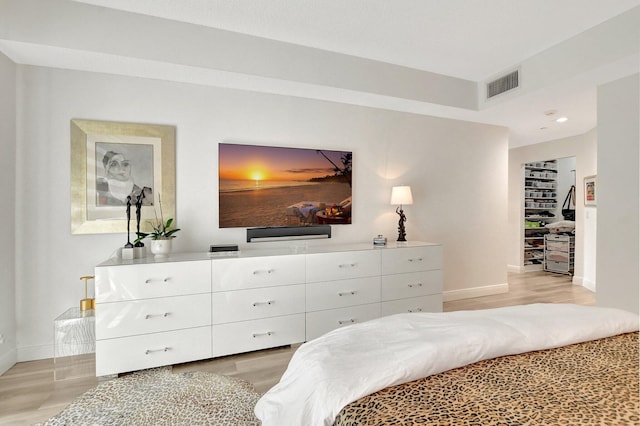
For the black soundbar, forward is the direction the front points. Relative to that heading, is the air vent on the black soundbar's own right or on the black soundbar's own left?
on the black soundbar's own left

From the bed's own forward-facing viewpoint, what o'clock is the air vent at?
The air vent is roughly at 2 o'clock from the bed.

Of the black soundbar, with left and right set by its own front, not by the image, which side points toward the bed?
front

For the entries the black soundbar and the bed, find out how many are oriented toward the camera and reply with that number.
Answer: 1

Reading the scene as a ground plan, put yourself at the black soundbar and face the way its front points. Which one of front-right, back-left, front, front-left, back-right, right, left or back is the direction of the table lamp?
left

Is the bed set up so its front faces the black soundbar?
yes

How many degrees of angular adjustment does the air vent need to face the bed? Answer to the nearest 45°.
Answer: approximately 45° to its left

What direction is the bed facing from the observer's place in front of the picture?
facing away from the viewer and to the left of the viewer

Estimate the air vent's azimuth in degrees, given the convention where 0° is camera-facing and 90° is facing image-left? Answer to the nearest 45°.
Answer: approximately 45°

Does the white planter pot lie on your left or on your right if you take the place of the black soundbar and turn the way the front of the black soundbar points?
on your right

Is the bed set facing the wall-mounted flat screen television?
yes

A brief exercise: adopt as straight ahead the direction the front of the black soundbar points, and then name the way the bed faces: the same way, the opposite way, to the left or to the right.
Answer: the opposite way

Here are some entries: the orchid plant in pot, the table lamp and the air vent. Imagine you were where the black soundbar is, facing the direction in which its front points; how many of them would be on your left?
2
